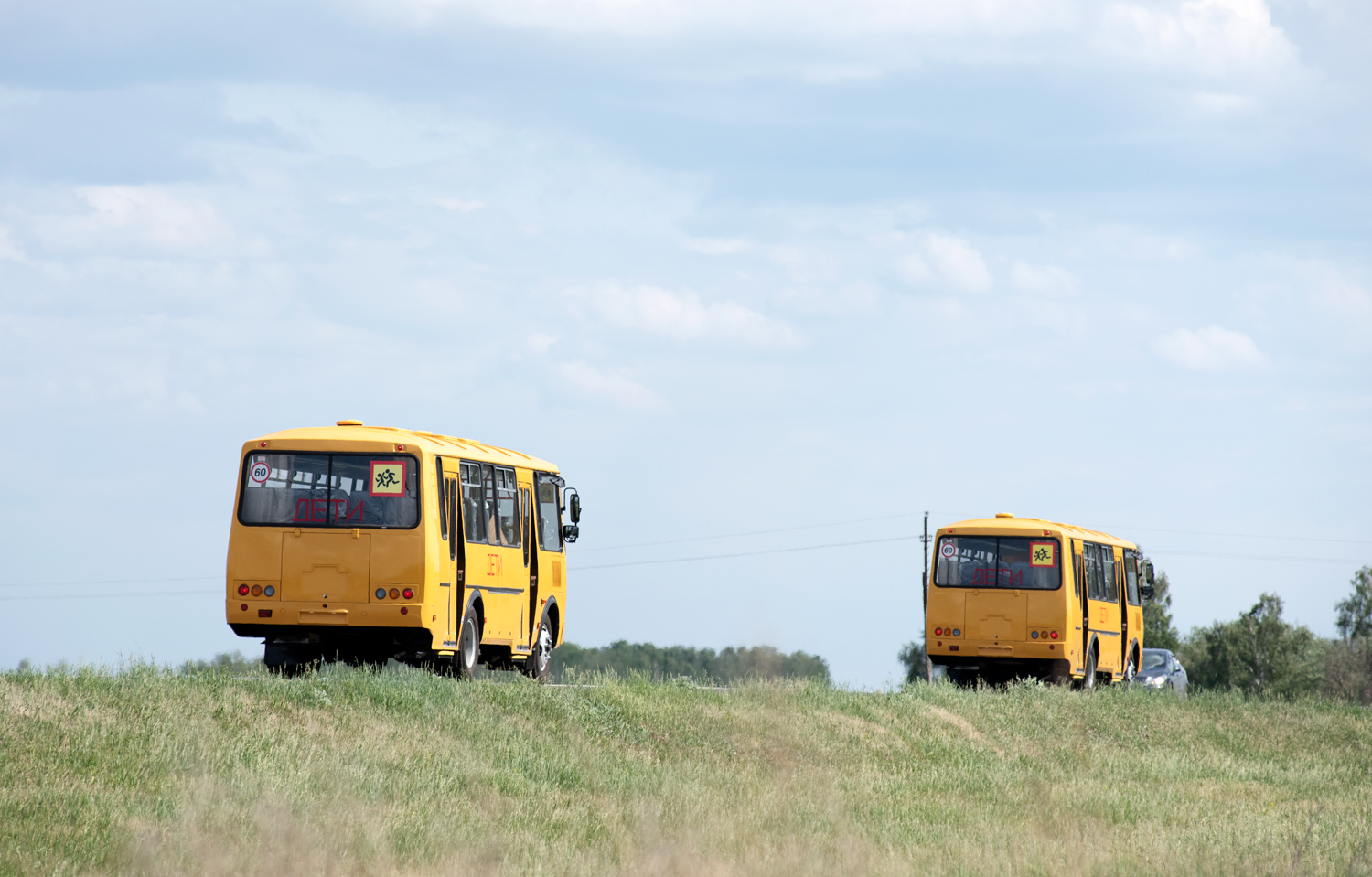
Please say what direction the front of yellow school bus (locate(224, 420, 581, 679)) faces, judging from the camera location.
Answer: facing away from the viewer and to the right of the viewer

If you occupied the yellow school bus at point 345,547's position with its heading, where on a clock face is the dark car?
The dark car is roughly at 12 o'clock from the yellow school bus.

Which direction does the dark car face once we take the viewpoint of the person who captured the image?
facing the viewer and to the left of the viewer

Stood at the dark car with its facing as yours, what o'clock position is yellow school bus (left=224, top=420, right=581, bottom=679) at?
The yellow school bus is roughly at 11 o'clock from the dark car.

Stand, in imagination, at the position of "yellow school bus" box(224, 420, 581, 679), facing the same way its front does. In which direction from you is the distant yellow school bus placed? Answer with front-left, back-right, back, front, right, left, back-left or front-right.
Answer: front
